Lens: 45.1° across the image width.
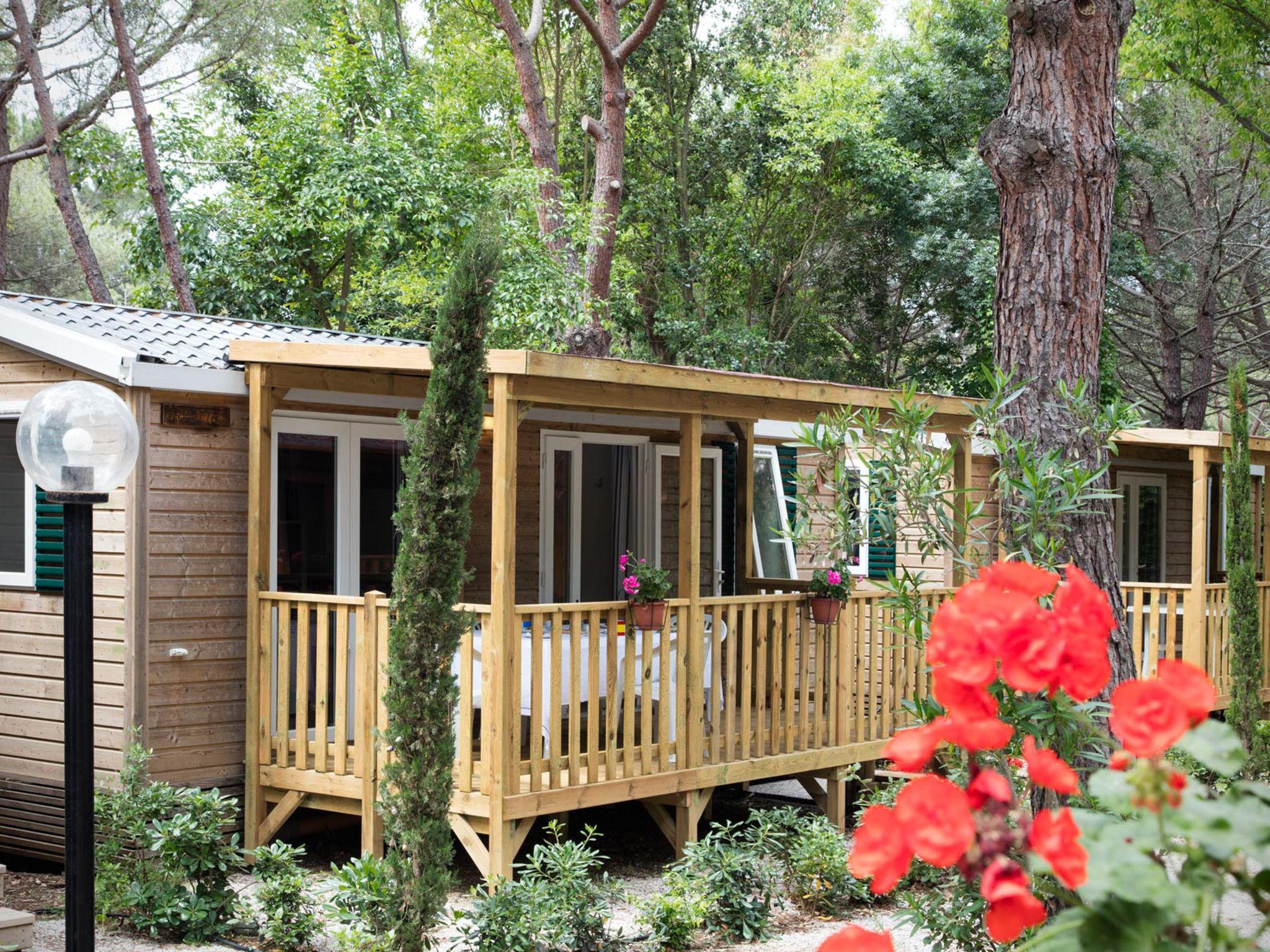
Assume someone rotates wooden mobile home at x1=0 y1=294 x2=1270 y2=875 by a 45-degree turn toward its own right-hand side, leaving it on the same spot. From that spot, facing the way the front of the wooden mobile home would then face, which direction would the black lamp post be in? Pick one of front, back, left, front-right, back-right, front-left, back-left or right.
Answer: front

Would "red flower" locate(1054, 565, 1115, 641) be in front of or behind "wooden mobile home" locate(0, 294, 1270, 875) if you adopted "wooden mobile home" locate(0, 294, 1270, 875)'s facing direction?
in front

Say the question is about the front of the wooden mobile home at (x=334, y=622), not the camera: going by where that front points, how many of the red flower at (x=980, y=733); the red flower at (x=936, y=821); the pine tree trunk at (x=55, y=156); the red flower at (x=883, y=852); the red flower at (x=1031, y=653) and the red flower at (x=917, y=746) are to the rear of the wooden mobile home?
1

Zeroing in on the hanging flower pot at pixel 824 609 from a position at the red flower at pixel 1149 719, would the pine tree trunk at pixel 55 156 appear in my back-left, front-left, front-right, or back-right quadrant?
front-left

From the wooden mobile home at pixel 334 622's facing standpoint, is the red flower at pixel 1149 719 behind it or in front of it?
in front

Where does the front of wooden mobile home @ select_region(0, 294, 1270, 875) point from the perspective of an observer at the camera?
facing the viewer and to the right of the viewer

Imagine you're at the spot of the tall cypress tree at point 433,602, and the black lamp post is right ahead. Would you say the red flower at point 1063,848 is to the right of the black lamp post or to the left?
left

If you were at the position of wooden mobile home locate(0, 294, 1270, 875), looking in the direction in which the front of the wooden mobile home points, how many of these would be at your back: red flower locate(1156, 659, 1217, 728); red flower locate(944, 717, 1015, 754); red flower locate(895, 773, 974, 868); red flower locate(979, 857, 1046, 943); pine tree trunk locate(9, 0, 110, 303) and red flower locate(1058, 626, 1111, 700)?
1

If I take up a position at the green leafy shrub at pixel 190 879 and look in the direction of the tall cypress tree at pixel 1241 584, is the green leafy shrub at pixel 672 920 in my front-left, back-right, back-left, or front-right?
front-right

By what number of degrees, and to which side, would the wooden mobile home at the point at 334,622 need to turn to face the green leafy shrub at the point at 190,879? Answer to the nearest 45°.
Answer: approximately 45° to its right
